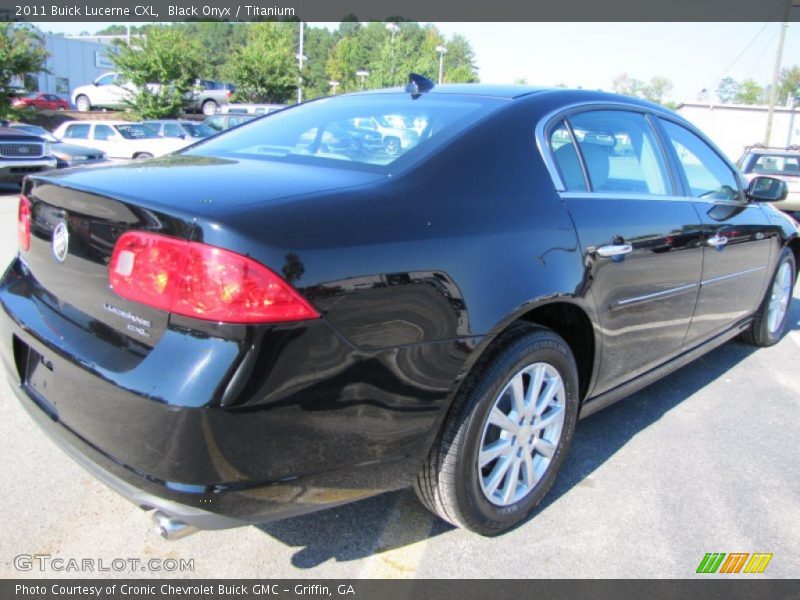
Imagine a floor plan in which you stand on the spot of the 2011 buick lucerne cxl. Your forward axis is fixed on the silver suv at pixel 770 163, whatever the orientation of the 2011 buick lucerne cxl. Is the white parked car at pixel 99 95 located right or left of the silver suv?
left

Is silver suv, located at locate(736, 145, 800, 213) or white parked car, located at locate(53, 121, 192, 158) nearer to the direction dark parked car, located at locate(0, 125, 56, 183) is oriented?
the silver suv

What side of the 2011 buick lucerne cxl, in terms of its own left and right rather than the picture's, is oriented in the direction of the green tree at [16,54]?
left

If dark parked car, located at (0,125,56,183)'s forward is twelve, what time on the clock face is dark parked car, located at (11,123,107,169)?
dark parked car, located at (11,123,107,169) is roughly at 8 o'clock from dark parked car, located at (0,125,56,183).

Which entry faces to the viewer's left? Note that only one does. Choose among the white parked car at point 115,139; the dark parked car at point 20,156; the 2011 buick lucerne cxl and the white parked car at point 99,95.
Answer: the white parked car at point 99,95

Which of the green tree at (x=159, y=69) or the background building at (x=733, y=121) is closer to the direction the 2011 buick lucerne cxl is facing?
the background building

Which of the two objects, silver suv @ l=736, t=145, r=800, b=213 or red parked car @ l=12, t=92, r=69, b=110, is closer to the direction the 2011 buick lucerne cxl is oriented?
the silver suv

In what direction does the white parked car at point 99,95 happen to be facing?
to the viewer's left

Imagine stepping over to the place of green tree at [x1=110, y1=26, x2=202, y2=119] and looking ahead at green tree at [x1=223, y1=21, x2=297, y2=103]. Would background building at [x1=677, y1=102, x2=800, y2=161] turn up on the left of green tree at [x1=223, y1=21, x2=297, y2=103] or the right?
right

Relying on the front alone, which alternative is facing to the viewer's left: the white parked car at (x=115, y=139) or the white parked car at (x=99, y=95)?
the white parked car at (x=99, y=95)

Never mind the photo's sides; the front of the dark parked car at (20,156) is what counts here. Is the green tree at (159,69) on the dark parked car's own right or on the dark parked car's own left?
on the dark parked car's own left
